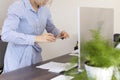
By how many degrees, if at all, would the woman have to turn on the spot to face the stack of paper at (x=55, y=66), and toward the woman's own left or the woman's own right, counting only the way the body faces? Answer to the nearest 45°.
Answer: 0° — they already face it

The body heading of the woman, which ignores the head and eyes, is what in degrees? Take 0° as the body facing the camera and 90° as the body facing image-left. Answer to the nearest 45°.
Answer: approximately 315°
